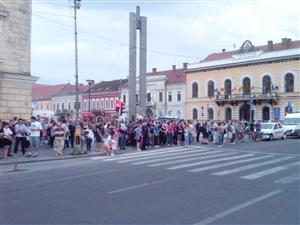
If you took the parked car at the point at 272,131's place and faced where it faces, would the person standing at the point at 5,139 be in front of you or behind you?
in front

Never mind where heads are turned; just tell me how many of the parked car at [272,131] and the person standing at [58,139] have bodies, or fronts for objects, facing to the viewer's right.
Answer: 0

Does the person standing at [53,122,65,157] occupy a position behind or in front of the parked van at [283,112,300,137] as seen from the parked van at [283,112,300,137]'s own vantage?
in front

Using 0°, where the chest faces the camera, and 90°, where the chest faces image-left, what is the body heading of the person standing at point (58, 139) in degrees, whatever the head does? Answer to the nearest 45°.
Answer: approximately 0°

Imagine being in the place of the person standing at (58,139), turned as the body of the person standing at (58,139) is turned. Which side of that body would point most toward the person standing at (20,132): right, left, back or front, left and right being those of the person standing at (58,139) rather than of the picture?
right

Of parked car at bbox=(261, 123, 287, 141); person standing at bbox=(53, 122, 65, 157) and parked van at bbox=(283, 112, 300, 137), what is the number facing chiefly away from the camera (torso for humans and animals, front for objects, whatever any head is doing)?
0

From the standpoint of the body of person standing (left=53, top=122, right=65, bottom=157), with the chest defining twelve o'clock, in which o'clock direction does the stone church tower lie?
The stone church tower is roughly at 5 o'clock from the person standing.

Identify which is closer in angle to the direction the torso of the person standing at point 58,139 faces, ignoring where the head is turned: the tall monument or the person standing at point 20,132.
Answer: the person standing

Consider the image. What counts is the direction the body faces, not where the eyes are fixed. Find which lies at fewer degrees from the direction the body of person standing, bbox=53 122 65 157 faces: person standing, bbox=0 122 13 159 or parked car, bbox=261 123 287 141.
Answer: the person standing

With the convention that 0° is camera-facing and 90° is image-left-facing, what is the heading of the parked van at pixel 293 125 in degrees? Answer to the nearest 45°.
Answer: approximately 45°
